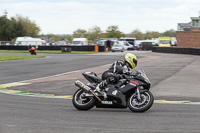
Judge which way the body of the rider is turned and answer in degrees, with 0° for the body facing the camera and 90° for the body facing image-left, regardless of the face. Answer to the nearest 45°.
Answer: approximately 270°

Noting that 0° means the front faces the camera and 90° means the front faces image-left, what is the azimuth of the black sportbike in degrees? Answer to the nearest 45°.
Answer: approximately 270°
